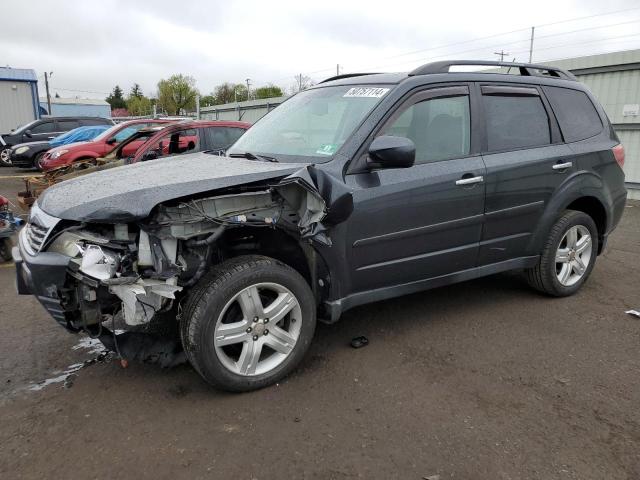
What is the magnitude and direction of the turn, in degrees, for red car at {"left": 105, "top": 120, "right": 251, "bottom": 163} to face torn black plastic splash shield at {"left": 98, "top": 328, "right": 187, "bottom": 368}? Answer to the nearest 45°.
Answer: approximately 45° to its left

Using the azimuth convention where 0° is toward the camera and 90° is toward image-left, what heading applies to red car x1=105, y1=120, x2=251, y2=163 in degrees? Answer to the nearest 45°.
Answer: approximately 45°

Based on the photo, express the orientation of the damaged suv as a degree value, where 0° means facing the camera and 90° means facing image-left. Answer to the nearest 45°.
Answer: approximately 45°

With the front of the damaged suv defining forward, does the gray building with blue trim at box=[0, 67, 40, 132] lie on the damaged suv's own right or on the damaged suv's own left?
on the damaged suv's own right

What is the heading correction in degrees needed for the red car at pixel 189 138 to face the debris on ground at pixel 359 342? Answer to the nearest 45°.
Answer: approximately 45° to its left
